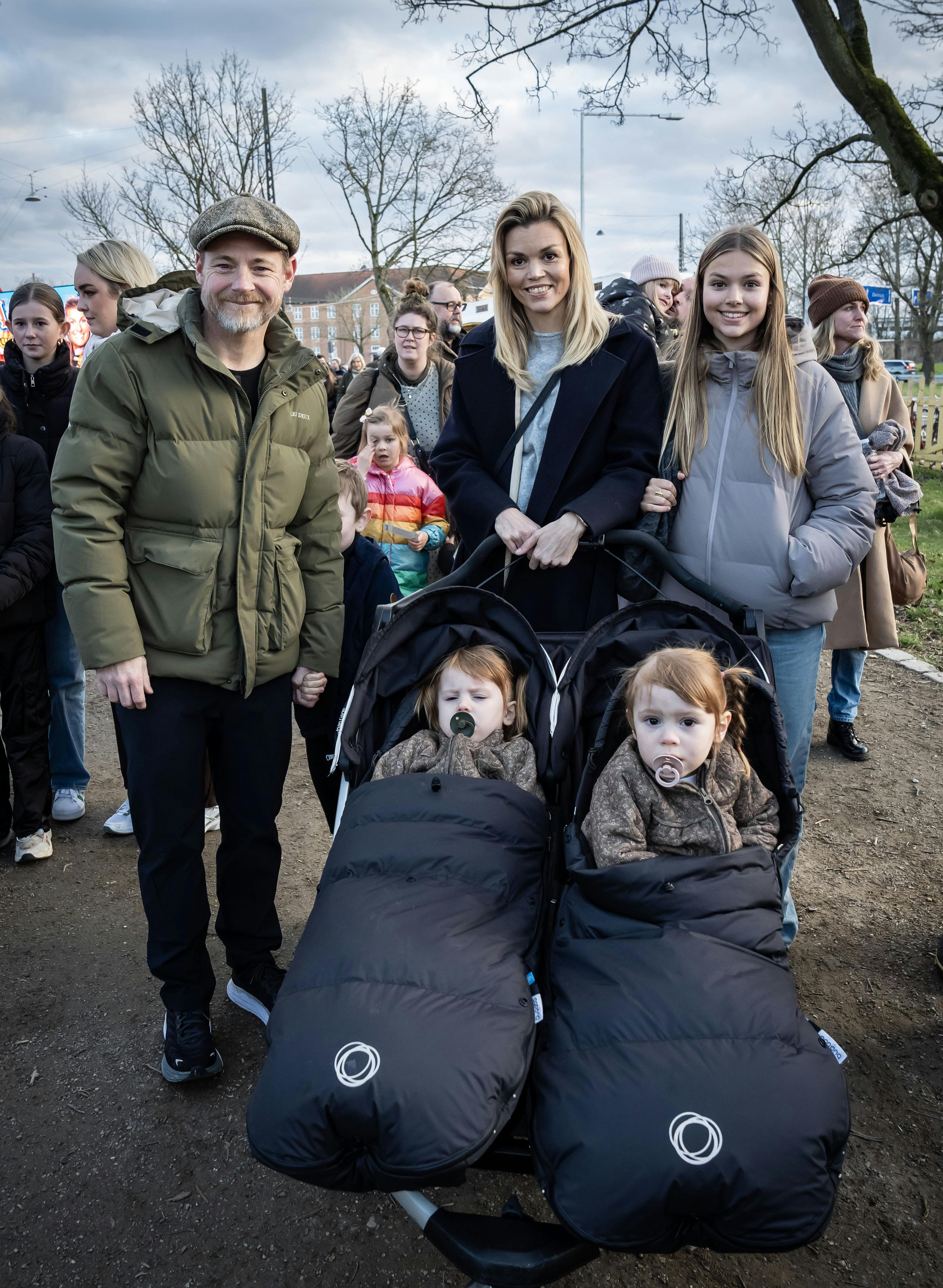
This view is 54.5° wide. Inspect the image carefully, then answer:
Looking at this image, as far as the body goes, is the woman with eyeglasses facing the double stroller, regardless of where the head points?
yes

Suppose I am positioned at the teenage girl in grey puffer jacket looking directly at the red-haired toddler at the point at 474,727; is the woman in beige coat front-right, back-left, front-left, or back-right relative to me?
back-right

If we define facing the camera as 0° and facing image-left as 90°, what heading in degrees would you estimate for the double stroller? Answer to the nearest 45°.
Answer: approximately 0°

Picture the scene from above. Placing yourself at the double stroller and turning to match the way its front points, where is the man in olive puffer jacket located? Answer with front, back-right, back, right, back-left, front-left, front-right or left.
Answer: back-right

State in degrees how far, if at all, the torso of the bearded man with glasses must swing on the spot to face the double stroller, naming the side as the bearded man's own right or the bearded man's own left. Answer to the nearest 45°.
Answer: approximately 45° to the bearded man's own right

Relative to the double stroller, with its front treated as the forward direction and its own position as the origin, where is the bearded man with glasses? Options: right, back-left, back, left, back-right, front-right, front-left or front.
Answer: back

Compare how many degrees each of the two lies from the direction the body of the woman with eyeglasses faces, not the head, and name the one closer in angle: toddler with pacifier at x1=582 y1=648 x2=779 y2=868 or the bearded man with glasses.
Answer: the toddler with pacifier

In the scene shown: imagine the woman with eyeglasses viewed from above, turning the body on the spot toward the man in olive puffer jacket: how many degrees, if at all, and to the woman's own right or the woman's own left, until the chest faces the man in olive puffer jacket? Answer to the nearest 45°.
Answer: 0° — they already face them
